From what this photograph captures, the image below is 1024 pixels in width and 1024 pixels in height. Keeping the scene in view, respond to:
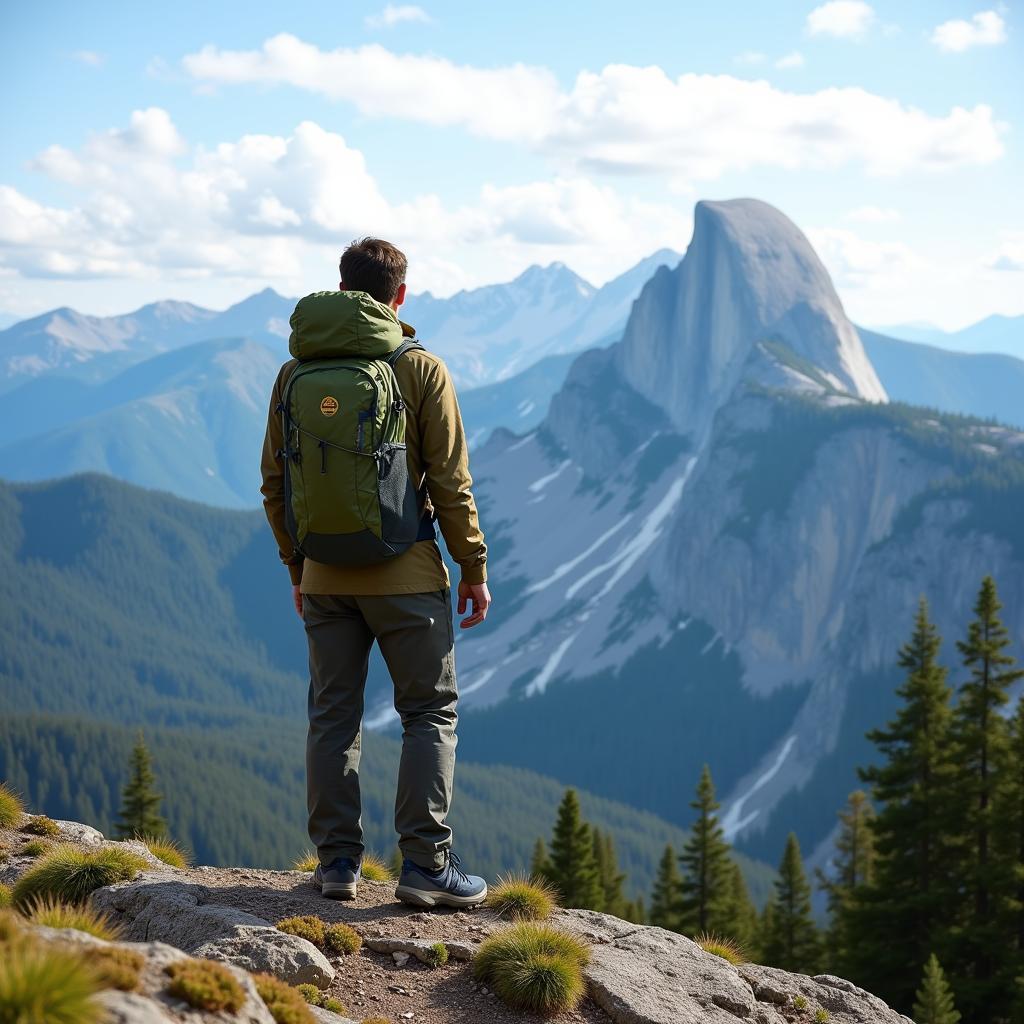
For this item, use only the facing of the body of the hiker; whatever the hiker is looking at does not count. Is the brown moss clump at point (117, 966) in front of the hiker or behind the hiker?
behind

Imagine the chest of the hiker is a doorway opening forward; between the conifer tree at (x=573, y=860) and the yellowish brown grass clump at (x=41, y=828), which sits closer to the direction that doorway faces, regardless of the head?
the conifer tree

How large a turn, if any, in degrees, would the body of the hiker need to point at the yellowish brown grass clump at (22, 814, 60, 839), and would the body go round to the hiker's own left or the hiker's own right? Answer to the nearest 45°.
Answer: approximately 90° to the hiker's own left

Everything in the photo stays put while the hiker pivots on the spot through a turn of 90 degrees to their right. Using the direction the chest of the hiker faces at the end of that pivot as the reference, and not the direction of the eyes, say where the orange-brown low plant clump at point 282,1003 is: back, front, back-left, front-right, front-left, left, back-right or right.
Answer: front-right

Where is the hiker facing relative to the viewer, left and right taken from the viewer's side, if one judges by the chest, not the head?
facing away from the viewer and to the right of the viewer

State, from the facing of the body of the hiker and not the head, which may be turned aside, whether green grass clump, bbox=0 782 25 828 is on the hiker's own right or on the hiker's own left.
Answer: on the hiker's own left
